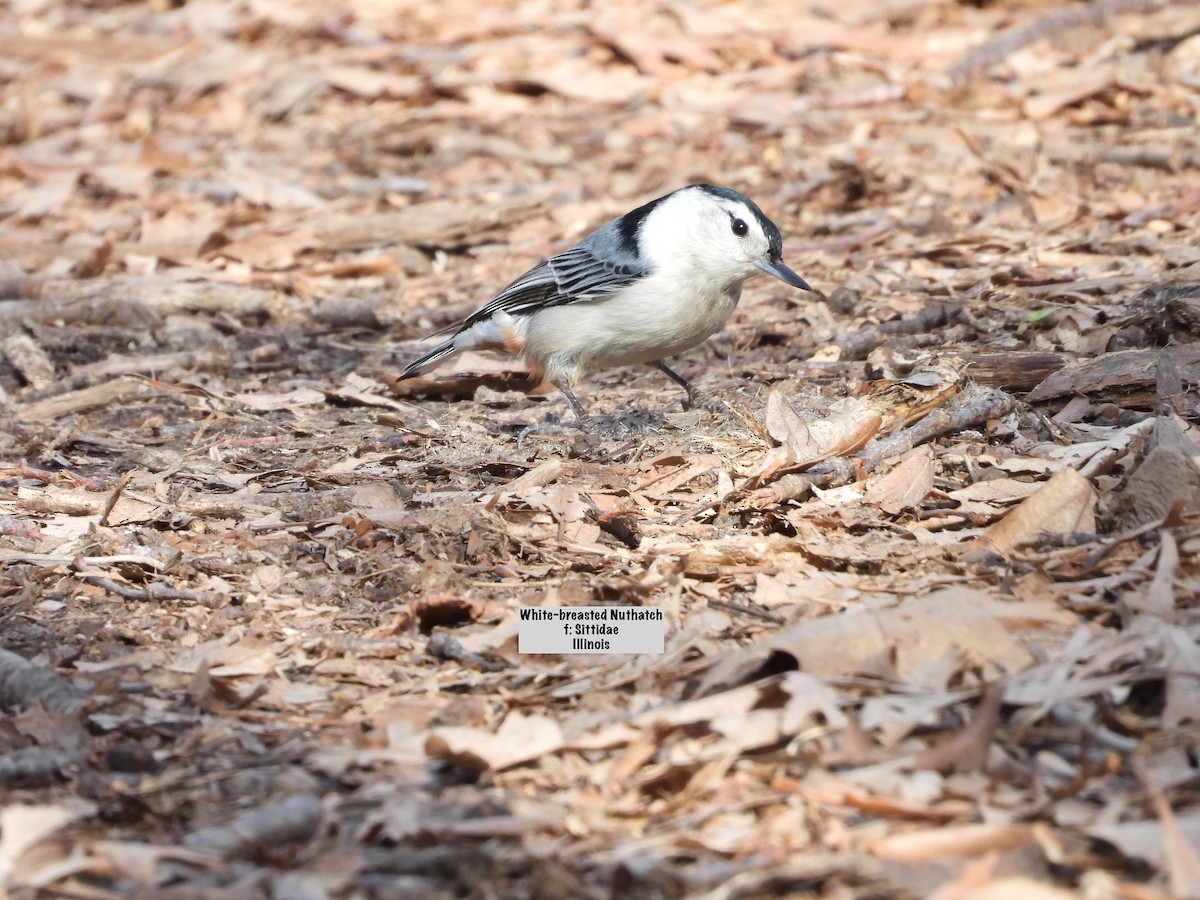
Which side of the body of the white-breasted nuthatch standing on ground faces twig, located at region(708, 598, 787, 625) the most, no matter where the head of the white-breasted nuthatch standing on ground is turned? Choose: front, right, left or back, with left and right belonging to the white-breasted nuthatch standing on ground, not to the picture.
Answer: right

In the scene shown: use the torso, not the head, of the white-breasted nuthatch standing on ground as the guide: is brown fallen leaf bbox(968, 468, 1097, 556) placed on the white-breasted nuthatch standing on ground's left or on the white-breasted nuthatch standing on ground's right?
on the white-breasted nuthatch standing on ground's right

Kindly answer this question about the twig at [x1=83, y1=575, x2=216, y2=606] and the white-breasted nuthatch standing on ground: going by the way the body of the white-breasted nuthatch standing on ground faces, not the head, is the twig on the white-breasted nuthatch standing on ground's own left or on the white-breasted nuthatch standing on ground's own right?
on the white-breasted nuthatch standing on ground's own right

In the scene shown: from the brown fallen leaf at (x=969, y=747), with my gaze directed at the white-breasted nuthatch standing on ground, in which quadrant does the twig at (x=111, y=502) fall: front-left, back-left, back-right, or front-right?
front-left

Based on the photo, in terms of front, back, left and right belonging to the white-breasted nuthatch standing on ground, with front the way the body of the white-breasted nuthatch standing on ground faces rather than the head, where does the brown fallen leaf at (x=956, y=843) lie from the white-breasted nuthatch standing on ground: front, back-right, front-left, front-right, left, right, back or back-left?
right

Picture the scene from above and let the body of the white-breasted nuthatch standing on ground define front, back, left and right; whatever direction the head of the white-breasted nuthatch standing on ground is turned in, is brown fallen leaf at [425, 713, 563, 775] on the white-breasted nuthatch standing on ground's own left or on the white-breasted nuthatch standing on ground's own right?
on the white-breasted nuthatch standing on ground's own right

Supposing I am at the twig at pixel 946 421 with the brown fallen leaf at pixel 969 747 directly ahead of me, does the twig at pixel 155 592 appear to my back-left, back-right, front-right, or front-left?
front-right

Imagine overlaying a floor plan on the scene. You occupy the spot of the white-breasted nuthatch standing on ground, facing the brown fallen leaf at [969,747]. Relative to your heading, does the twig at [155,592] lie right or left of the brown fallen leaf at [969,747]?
right

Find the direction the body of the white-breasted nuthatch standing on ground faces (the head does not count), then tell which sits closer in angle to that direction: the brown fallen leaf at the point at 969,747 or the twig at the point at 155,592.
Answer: the brown fallen leaf

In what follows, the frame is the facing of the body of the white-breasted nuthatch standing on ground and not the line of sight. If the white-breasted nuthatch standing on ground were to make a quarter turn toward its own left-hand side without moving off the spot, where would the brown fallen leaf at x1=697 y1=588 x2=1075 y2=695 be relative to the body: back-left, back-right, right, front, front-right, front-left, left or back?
back

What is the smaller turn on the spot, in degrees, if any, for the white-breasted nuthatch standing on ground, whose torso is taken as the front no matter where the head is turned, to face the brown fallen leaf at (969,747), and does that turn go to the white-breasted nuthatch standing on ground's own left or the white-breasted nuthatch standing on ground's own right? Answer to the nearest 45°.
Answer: approximately 90° to the white-breasted nuthatch standing on ground's own right

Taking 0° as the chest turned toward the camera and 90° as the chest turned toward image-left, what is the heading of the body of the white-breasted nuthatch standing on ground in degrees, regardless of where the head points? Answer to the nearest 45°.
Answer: approximately 270°

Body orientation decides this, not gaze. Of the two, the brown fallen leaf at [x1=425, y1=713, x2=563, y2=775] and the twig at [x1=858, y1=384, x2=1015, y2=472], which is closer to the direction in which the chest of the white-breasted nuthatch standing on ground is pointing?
the twig

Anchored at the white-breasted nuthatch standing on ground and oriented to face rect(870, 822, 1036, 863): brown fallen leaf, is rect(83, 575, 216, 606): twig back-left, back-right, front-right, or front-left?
front-right

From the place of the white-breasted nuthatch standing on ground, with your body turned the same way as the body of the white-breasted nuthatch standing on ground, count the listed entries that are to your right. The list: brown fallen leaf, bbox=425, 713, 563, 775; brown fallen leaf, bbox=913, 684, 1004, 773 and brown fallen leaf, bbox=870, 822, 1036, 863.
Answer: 3

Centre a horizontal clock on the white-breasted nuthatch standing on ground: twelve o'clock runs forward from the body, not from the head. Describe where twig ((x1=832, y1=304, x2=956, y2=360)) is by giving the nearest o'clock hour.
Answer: The twig is roughly at 12 o'clock from the white-breasted nuthatch standing on ground.
